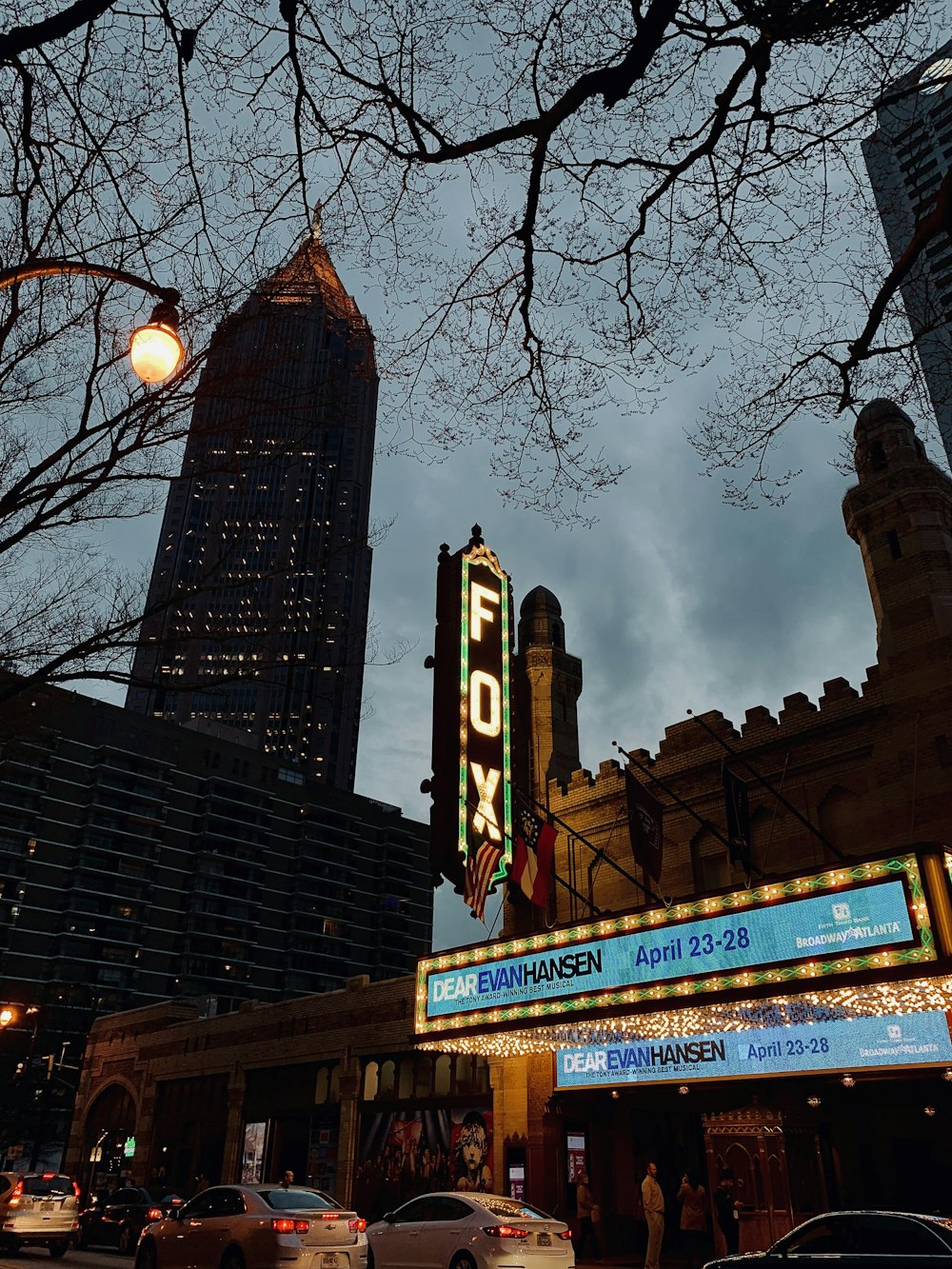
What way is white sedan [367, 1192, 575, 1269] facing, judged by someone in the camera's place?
facing away from the viewer and to the left of the viewer

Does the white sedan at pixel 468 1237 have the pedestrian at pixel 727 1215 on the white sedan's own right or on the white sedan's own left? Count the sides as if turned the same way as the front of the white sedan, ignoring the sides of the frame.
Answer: on the white sedan's own right

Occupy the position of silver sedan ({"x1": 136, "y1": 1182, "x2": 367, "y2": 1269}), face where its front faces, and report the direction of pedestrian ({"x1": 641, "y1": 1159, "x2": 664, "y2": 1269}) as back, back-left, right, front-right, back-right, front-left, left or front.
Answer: right

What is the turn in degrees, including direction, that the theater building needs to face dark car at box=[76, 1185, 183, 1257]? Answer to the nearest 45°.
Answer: approximately 45° to its right

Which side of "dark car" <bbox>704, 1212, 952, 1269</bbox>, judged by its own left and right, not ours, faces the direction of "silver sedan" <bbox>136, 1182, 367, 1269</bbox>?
front

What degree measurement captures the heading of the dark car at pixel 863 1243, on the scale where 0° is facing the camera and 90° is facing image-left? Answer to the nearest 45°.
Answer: approximately 90°

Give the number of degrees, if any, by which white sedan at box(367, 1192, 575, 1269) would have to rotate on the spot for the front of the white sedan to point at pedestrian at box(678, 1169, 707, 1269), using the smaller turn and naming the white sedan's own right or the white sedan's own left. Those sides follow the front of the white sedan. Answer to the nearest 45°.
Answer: approximately 90° to the white sedan's own right

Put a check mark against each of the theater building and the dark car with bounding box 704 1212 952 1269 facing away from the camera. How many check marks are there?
0

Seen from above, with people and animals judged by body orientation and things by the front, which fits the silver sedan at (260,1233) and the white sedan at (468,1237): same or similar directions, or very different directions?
same or similar directions

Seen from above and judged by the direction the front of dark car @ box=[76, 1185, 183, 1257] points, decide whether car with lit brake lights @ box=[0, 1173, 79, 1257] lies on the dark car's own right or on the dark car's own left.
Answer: on the dark car's own left

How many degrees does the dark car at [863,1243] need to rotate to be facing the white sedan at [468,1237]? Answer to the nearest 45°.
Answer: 0° — it already faces it

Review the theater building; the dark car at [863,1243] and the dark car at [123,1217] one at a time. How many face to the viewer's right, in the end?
0

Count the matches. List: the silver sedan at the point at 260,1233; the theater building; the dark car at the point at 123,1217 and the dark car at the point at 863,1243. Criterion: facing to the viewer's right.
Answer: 0

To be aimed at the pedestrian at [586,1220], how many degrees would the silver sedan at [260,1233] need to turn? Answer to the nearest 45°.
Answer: approximately 90° to its right
